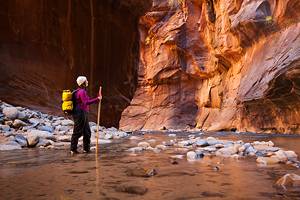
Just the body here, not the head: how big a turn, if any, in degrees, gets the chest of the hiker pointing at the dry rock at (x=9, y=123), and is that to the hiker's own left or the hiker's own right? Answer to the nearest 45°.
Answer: approximately 135° to the hiker's own left

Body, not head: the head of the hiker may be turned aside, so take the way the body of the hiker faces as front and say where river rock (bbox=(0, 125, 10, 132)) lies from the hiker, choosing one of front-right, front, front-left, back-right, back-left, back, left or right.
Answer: back-left

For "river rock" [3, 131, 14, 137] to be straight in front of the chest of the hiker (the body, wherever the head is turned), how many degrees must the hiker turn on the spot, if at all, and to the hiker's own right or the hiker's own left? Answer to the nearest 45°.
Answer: approximately 135° to the hiker's own left

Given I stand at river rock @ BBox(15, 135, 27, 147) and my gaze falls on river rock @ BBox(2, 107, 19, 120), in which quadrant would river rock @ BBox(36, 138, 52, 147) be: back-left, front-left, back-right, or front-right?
back-right

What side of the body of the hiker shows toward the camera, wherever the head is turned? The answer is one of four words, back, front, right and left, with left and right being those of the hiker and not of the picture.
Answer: right

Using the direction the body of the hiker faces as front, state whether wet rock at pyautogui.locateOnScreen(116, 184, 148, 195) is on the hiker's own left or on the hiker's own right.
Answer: on the hiker's own right

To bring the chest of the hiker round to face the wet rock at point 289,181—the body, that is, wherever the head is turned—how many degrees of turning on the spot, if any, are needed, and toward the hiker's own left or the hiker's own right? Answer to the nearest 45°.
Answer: approximately 45° to the hiker's own right

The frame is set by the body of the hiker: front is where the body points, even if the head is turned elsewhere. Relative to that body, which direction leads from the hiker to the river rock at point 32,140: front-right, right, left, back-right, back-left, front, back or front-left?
back-left

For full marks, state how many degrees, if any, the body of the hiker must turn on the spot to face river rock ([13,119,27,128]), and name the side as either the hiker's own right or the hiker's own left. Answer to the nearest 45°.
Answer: approximately 135° to the hiker's own left

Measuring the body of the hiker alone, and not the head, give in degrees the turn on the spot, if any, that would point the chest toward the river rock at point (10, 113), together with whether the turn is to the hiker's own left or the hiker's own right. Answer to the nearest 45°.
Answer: approximately 135° to the hiker's own left

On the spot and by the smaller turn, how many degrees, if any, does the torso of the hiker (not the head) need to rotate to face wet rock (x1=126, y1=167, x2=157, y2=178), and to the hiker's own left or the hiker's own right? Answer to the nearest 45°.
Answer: approximately 90° to the hiker's own right

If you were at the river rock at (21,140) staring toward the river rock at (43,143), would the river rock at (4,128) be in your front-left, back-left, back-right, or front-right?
back-left
